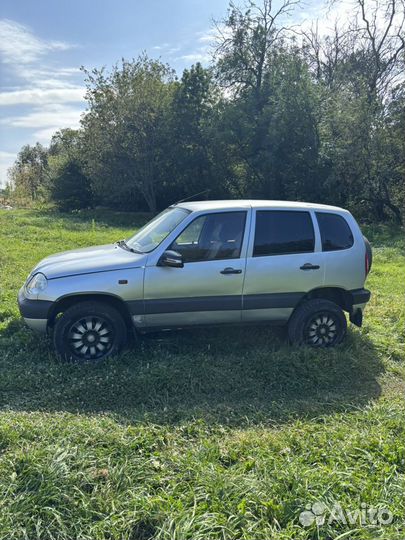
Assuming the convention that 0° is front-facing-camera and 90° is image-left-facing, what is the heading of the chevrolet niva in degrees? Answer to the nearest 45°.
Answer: approximately 90°

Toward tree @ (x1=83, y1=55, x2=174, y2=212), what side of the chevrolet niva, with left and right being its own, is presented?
right

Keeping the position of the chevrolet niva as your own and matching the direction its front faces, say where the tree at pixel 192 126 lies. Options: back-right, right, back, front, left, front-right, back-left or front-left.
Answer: right

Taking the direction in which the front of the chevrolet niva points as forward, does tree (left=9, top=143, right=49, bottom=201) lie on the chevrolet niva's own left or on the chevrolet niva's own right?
on the chevrolet niva's own right

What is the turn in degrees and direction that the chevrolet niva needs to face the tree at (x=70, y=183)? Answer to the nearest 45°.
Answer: approximately 90° to its right

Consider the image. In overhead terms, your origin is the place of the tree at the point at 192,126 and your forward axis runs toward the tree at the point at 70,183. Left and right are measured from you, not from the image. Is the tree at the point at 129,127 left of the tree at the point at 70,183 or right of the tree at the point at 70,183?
left

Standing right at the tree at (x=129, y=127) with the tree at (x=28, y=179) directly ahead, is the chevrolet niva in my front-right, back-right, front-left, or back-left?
back-left
